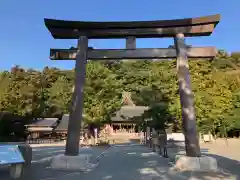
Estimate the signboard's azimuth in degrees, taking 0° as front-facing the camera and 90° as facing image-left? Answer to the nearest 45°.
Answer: approximately 0°
